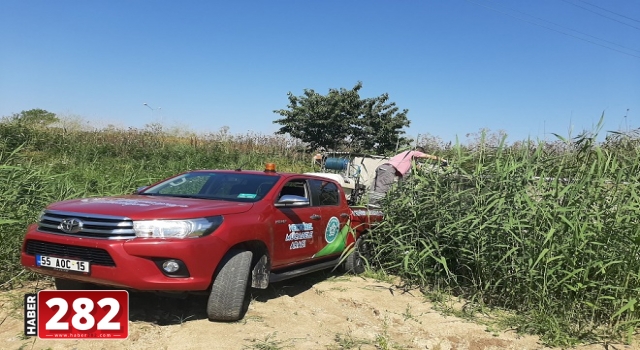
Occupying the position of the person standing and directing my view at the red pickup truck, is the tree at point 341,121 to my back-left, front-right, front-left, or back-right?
back-right

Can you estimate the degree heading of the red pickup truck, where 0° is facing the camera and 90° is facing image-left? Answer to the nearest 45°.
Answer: approximately 45°

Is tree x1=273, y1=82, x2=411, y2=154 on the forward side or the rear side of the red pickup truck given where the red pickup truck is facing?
on the rear side

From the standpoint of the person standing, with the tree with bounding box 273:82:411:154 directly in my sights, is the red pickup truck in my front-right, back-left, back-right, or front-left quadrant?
back-left

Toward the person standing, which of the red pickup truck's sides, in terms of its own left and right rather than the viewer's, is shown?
back
